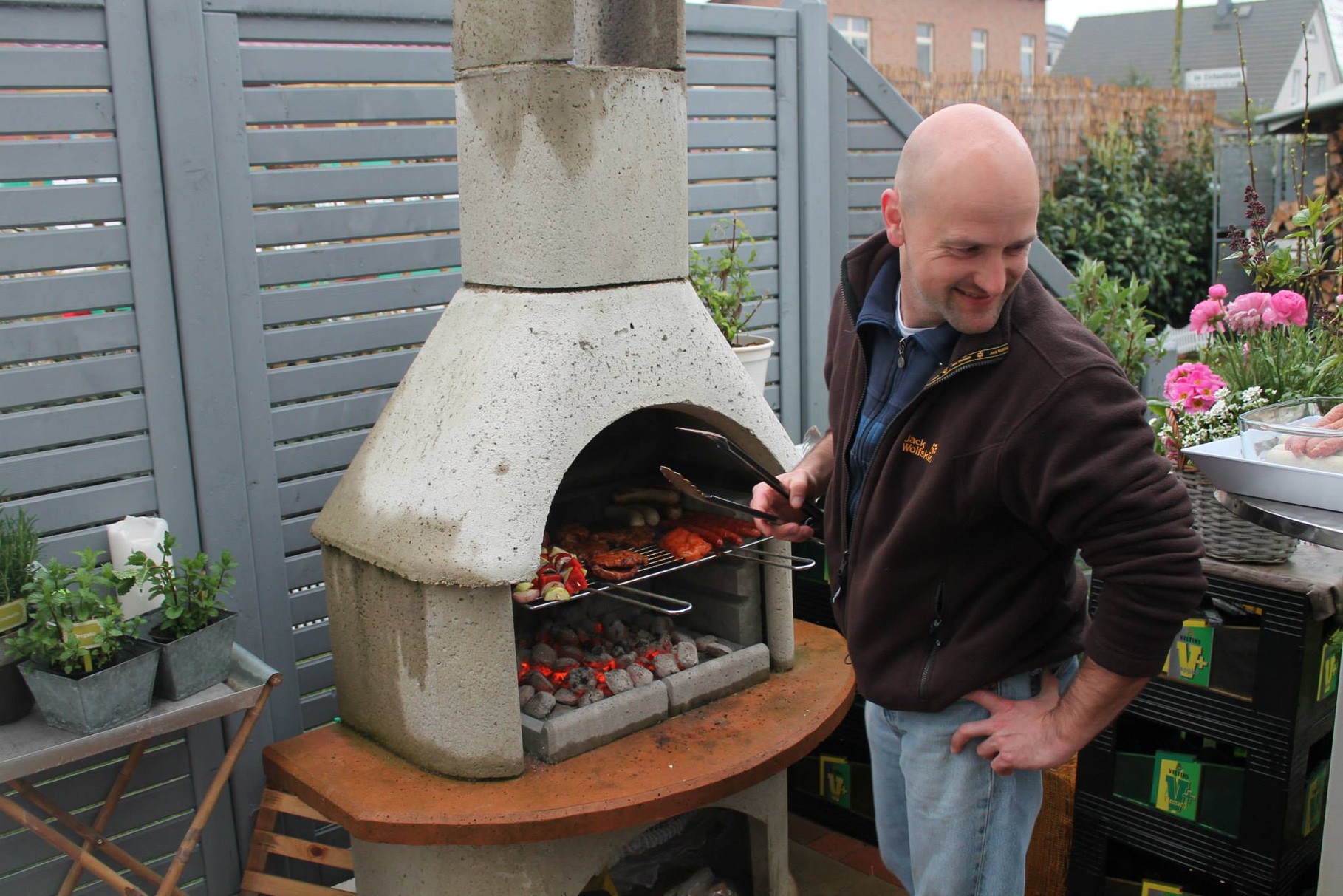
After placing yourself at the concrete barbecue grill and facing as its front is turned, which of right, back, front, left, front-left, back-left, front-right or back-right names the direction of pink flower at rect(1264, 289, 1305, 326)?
front-left

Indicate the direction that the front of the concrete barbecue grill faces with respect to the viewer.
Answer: facing the viewer and to the right of the viewer

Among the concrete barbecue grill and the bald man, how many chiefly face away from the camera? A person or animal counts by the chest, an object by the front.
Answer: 0

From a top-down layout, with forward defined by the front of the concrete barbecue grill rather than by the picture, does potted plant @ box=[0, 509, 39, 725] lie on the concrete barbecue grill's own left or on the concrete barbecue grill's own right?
on the concrete barbecue grill's own right

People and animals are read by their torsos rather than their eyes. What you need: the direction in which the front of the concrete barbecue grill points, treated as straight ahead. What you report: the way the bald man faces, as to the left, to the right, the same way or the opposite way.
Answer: to the right

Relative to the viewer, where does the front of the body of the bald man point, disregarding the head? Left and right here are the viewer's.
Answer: facing the viewer and to the left of the viewer

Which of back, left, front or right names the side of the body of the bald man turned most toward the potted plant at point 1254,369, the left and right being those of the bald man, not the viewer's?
back

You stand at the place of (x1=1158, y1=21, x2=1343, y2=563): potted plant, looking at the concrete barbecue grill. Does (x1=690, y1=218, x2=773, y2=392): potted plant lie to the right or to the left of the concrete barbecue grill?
right

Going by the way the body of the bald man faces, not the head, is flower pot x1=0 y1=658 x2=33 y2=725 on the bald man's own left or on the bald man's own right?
on the bald man's own right
